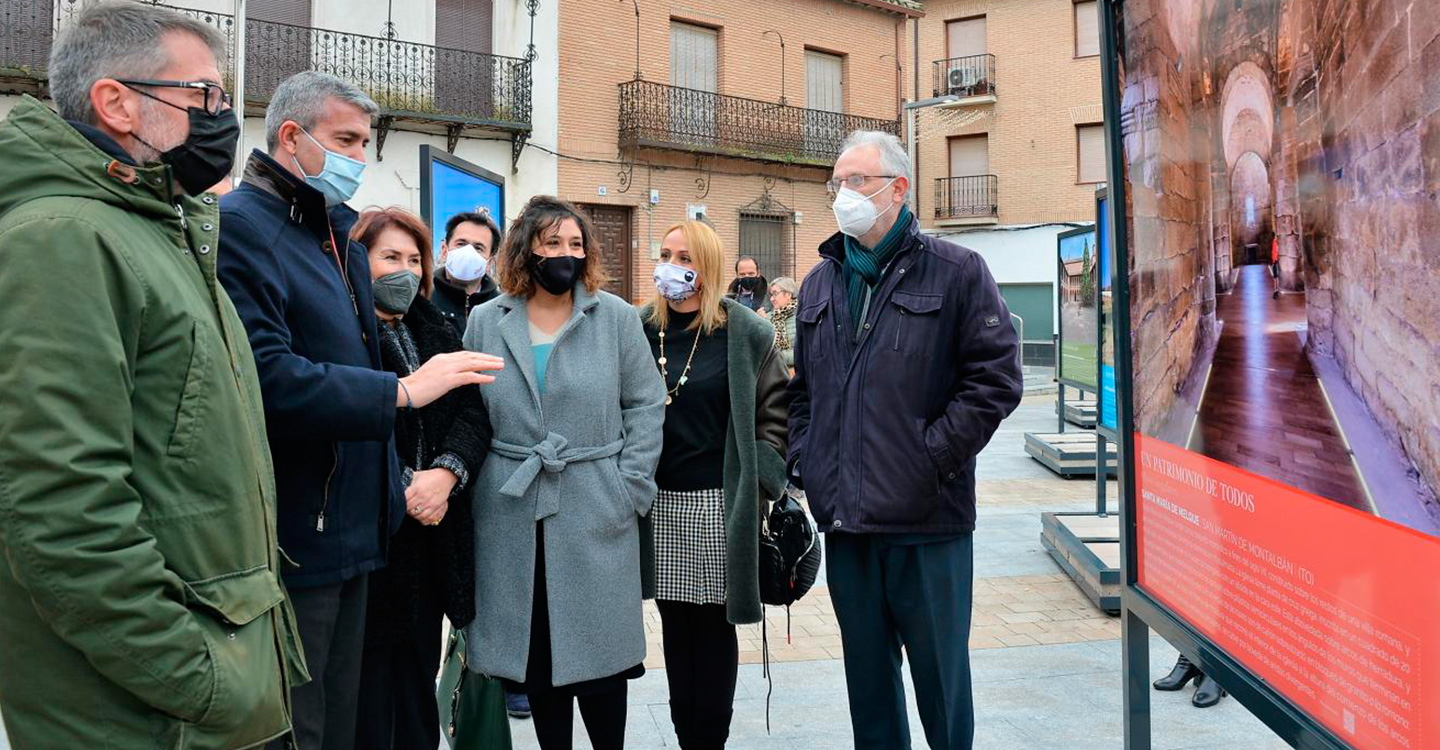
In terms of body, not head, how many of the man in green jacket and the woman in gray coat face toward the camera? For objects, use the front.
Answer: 1

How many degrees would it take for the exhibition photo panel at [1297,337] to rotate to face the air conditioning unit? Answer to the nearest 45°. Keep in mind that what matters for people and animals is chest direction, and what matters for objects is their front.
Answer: approximately 135° to its right

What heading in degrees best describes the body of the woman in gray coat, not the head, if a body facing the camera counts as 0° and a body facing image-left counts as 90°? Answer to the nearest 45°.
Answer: approximately 0°

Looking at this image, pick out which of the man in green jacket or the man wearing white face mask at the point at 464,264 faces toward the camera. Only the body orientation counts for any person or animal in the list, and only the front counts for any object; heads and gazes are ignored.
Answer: the man wearing white face mask

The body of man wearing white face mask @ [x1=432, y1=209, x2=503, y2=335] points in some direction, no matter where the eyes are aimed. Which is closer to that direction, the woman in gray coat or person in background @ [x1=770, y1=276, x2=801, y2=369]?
the woman in gray coat

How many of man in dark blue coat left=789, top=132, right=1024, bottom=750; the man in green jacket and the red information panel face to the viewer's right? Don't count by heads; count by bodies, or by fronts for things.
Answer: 1

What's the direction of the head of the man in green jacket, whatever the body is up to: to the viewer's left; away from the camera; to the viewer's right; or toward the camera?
to the viewer's right

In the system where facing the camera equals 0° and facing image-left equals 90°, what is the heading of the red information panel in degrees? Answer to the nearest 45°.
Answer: approximately 45°

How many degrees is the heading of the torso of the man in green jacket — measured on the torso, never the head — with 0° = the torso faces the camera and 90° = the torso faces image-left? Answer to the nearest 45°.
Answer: approximately 270°

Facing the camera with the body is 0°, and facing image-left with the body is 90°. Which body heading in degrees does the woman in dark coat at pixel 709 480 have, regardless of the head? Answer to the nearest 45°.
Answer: approximately 45°

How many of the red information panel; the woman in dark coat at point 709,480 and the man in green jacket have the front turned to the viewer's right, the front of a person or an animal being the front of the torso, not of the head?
1

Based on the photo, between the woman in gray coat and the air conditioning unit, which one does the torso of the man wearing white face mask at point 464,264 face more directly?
the woman in gray coat

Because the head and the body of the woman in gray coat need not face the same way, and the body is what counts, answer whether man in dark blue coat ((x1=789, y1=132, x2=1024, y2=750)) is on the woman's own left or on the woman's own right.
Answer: on the woman's own left
